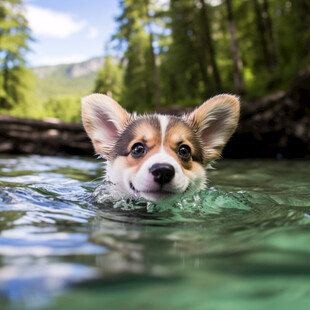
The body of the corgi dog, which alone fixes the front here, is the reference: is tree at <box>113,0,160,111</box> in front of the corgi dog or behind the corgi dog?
behind

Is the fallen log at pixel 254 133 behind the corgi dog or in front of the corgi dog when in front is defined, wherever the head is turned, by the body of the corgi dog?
behind

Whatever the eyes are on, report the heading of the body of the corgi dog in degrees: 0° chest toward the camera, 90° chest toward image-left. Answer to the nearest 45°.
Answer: approximately 0°

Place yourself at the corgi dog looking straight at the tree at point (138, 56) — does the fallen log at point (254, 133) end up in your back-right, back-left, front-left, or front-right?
front-right

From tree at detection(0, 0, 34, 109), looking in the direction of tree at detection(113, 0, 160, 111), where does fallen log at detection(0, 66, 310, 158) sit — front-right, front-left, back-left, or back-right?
front-right

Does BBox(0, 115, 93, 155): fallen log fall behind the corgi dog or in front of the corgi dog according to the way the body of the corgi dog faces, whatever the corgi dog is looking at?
behind

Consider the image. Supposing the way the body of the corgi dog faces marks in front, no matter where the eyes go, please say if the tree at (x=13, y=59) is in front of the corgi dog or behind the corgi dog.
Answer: behind
